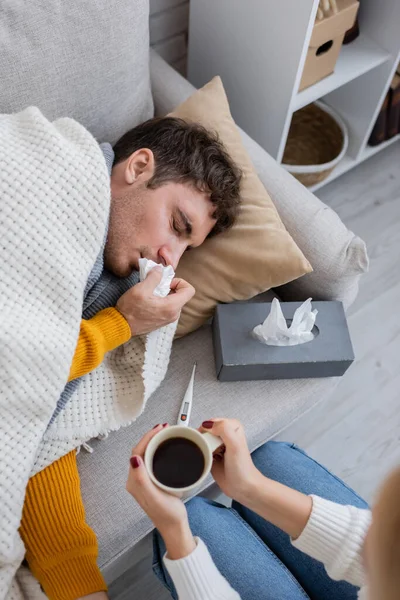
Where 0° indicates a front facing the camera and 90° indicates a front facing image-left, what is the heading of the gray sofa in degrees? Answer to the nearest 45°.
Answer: approximately 315°

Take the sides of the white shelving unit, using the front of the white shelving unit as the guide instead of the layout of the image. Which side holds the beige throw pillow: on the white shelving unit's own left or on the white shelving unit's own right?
on the white shelving unit's own right

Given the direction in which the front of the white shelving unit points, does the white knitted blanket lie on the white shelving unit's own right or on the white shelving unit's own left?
on the white shelving unit's own right
